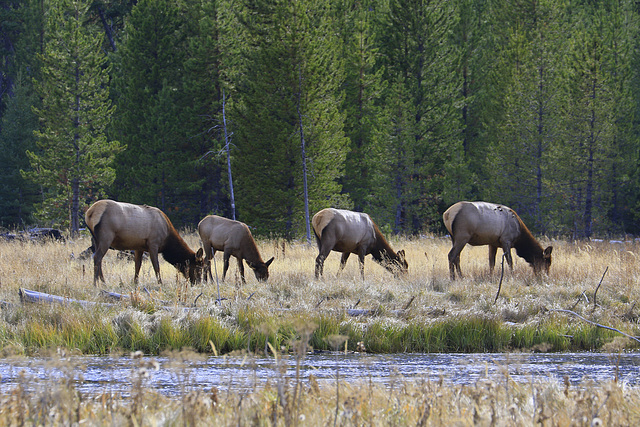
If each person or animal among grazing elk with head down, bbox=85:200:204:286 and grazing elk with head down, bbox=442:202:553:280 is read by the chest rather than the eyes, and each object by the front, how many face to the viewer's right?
2

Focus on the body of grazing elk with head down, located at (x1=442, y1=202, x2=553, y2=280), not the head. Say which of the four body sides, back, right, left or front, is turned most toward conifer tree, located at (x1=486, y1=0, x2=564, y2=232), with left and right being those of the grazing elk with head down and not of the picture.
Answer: left

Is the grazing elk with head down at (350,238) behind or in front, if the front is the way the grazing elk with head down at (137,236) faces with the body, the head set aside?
in front

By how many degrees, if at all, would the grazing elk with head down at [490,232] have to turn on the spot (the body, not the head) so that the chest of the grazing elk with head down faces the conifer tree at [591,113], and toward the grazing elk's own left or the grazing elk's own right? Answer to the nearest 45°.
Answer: approximately 90° to the grazing elk's own left

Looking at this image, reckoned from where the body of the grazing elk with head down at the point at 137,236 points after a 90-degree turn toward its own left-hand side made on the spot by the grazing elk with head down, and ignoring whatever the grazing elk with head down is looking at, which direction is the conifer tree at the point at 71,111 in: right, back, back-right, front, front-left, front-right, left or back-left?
front

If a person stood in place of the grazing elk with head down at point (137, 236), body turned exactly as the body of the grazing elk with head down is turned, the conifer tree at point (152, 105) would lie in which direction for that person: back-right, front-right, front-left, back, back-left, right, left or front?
left

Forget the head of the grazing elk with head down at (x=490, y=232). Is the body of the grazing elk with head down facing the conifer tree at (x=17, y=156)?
no

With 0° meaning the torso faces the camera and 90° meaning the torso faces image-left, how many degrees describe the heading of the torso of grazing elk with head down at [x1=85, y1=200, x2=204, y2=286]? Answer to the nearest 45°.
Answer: approximately 270°

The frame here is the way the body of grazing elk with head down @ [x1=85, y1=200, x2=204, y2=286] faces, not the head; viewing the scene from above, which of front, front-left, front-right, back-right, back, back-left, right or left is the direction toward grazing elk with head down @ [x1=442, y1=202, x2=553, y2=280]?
front

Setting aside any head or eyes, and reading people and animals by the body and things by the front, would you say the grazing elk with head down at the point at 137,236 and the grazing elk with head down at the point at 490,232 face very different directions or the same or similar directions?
same or similar directions

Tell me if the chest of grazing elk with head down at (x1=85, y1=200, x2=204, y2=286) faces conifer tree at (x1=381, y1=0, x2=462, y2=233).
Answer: no

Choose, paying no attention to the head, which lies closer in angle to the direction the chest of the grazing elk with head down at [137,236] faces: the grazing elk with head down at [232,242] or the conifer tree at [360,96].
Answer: the grazing elk with head down

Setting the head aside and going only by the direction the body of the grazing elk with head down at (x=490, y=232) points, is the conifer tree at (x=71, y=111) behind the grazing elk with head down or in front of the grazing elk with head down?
behind

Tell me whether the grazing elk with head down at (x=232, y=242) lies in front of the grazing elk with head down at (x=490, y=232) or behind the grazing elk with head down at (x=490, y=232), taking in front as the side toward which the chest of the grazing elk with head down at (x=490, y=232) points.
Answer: behind

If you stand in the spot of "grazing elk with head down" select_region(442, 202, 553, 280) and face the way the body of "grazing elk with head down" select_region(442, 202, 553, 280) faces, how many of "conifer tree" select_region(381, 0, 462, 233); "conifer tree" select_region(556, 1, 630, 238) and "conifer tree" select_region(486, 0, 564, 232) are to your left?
3

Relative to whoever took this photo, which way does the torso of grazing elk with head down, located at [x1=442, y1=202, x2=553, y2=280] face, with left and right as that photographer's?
facing to the right of the viewer
